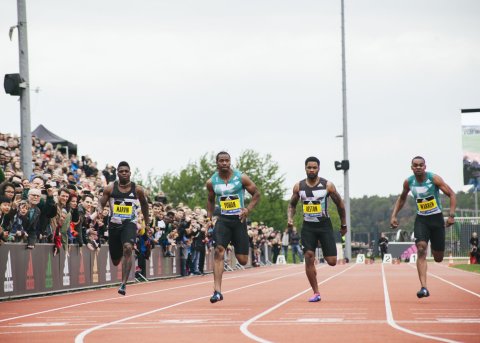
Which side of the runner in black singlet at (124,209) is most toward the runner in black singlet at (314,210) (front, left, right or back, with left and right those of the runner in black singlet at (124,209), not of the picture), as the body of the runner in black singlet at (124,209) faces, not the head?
left

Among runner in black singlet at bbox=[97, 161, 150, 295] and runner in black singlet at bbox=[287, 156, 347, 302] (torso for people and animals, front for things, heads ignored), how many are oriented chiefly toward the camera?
2

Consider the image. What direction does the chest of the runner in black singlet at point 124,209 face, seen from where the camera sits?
toward the camera

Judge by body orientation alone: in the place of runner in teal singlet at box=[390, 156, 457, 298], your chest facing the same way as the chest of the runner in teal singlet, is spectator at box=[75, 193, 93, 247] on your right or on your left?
on your right

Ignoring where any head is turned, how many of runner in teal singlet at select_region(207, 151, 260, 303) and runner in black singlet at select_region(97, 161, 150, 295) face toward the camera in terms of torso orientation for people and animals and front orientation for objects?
2

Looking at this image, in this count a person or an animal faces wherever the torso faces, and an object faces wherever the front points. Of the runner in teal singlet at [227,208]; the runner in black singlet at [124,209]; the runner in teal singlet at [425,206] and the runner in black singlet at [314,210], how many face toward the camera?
4

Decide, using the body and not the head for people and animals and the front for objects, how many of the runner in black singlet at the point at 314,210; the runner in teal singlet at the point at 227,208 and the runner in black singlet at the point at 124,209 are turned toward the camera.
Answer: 3

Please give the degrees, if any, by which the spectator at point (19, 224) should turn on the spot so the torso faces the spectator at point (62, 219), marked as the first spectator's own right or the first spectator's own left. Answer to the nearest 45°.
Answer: approximately 90° to the first spectator's own left

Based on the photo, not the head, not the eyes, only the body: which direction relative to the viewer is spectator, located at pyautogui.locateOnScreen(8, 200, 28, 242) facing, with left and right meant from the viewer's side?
facing the viewer and to the right of the viewer

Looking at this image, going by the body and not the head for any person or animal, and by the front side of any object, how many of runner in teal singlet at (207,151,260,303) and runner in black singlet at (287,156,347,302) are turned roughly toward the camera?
2

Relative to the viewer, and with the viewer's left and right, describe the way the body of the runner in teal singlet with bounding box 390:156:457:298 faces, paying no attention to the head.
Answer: facing the viewer
